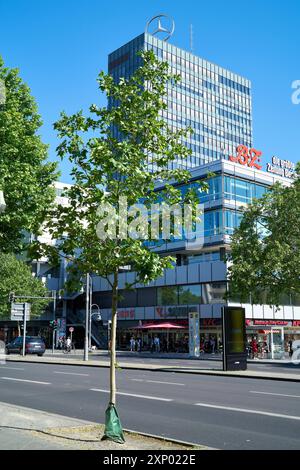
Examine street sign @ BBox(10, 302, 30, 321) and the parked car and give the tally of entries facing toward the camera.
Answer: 1

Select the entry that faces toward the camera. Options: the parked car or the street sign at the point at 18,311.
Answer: the street sign

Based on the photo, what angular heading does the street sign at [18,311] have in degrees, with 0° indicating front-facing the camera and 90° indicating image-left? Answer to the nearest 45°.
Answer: approximately 0°

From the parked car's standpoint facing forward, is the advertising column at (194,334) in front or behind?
behind

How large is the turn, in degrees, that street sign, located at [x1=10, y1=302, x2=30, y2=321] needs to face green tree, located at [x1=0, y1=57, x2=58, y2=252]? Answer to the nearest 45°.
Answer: approximately 180°

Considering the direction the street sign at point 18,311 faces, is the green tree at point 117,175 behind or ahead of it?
ahead

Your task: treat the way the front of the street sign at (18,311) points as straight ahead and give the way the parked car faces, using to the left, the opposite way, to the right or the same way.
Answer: to the right

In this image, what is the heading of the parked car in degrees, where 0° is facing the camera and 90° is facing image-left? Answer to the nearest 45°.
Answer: approximately 90°

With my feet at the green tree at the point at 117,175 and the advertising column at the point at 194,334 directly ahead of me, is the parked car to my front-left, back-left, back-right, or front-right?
front-left

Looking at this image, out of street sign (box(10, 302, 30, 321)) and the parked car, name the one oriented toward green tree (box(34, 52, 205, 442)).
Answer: the street sign
